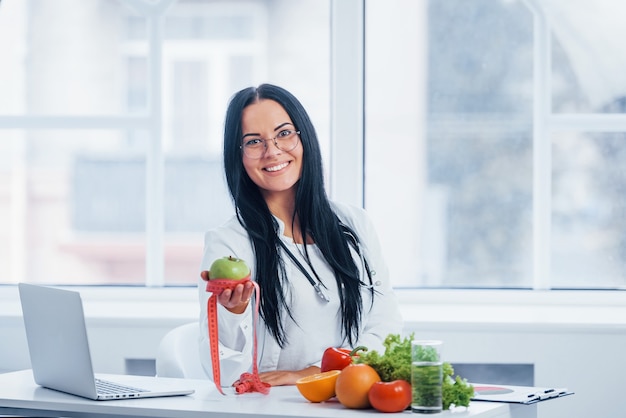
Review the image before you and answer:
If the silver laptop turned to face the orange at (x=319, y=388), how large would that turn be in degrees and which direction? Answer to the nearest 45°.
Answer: approximately 90° to its right

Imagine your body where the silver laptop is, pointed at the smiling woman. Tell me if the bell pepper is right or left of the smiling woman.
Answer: right

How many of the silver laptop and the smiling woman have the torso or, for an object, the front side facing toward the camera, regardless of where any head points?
1

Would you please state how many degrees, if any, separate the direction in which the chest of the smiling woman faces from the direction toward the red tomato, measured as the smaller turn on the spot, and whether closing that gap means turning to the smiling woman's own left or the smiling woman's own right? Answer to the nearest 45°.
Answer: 0° — they already face it

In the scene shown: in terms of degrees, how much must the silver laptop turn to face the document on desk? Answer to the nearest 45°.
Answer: approximately 45° to its right

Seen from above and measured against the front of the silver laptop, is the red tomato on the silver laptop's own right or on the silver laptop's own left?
on the silver laptop's own right

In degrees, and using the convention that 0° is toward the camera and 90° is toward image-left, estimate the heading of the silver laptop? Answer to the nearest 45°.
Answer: approximately 225°
